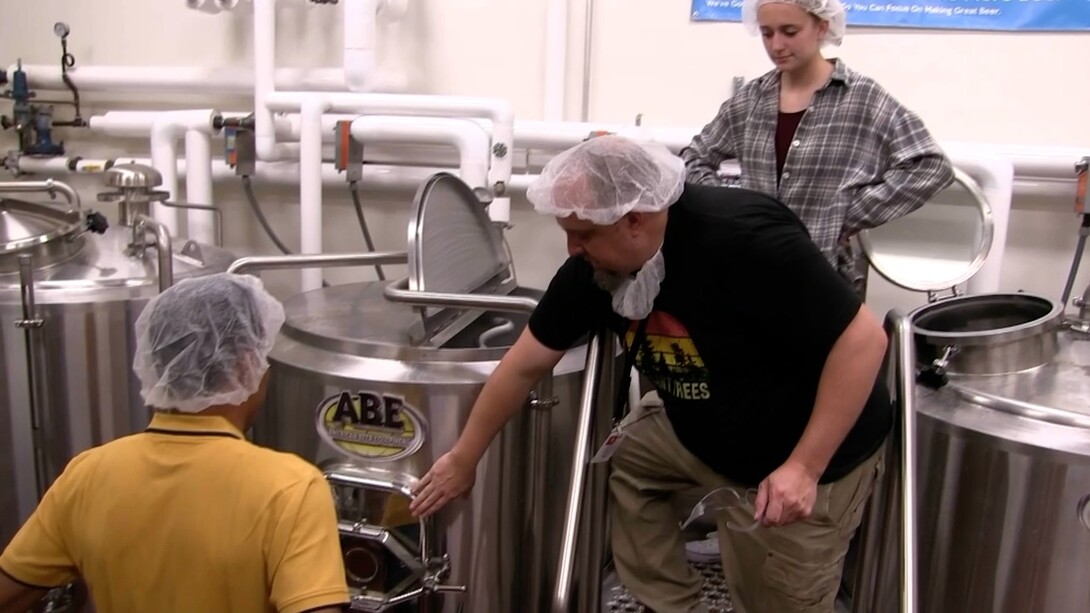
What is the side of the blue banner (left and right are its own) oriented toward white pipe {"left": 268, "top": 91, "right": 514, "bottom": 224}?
right

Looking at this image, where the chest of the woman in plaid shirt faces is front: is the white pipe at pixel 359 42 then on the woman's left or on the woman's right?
on the woman's right

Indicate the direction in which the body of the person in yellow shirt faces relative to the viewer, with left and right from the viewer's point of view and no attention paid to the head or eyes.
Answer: facing away from the viewer

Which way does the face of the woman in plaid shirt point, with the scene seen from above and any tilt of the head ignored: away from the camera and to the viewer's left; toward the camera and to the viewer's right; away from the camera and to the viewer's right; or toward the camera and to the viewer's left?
toward the camera and to the viewer's left

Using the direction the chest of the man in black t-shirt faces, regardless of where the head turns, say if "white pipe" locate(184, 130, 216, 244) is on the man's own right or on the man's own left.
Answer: on the man's own right

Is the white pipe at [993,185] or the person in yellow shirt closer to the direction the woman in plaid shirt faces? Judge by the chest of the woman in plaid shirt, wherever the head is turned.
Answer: the person in yellow shirt

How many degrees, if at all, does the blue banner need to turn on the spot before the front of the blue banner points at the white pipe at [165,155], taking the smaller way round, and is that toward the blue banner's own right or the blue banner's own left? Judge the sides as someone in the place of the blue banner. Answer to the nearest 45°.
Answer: approximately 90° to the blue banner's own right

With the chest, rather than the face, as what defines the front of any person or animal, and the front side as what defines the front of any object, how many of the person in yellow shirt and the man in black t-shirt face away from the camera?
1

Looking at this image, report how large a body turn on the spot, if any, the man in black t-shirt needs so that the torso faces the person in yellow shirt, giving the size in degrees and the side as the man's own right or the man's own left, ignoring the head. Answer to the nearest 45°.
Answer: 0° — they already face them

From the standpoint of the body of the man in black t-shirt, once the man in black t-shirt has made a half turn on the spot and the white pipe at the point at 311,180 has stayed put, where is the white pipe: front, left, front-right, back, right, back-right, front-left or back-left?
left

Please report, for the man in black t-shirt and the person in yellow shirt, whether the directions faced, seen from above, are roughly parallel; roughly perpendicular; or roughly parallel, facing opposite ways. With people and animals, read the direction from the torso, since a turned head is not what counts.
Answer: roughly perpendicular

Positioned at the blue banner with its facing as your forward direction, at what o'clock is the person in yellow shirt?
The person in yellow shirt is roughly at 1 o'clock from the blue banner.
